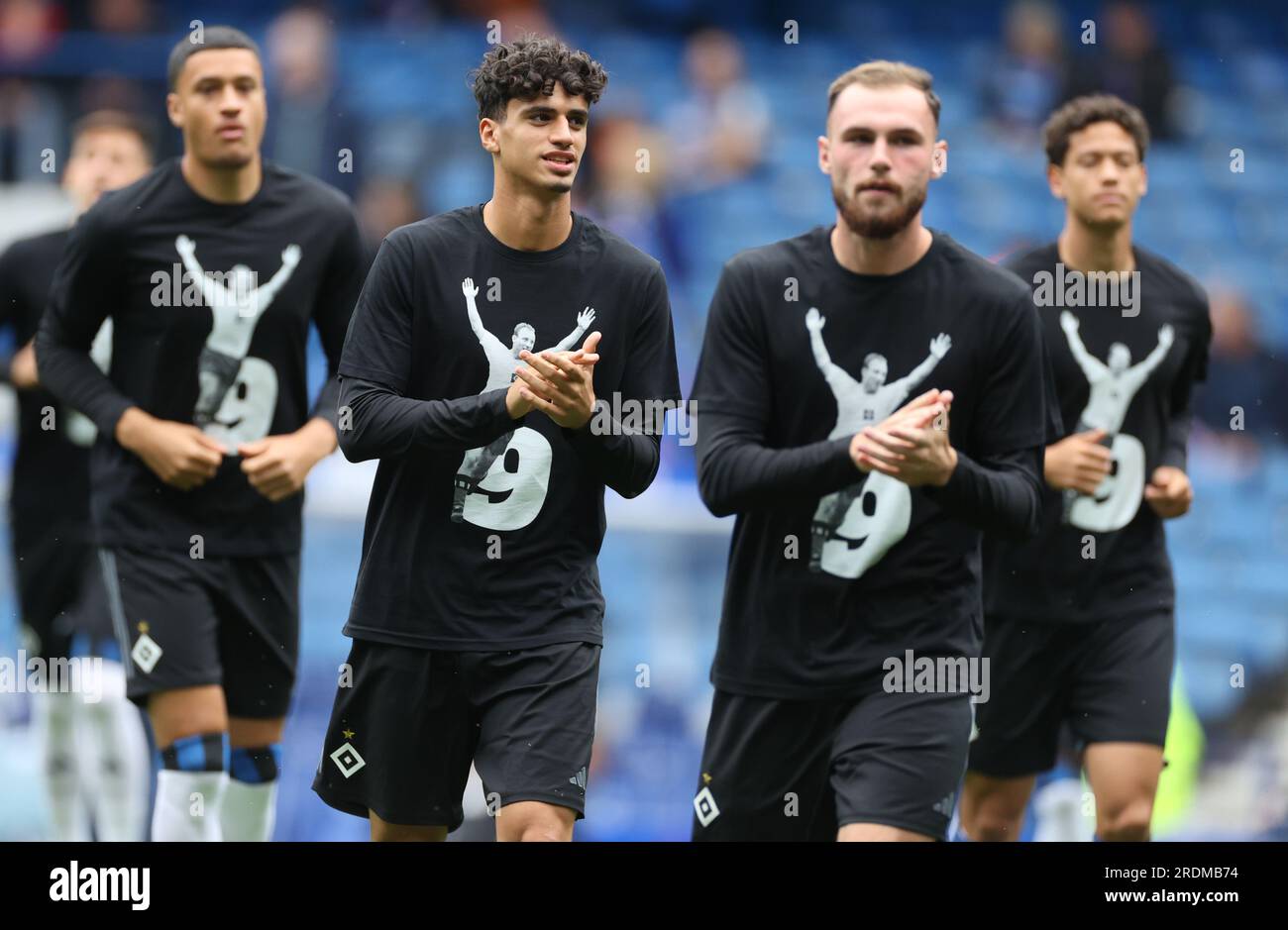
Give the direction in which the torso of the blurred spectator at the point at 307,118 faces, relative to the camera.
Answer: toward the camera

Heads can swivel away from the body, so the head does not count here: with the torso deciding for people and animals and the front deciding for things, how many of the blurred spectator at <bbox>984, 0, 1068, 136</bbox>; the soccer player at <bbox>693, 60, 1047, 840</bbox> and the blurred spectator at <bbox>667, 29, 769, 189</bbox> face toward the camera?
3

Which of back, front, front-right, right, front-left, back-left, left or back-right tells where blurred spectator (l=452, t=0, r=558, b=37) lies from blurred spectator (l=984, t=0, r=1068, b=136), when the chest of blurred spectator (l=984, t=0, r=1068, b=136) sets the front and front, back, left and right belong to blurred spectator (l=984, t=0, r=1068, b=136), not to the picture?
right

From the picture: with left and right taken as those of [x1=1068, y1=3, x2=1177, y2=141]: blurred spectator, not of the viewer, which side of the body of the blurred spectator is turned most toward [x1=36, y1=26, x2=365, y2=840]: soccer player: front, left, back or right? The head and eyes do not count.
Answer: front

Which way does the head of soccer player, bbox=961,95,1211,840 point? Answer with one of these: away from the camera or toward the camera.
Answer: toward the camera

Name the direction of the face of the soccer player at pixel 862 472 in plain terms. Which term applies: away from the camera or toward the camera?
toward the camera

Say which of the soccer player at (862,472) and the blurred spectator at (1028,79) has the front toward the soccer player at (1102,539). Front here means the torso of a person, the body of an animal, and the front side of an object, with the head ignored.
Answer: the blurred spectator

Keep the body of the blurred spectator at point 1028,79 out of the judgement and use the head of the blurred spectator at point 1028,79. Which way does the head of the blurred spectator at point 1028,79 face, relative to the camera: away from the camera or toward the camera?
toward the camera

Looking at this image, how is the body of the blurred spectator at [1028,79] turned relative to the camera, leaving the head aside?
toward the camera

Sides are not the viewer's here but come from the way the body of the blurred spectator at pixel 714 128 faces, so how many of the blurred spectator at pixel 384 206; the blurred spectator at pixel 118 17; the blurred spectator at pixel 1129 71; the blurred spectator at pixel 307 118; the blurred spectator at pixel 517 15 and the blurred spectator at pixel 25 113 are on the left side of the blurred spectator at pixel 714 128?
1

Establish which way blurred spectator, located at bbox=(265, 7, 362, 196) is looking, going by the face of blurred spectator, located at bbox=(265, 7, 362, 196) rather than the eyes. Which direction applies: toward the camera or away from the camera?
toward the camera

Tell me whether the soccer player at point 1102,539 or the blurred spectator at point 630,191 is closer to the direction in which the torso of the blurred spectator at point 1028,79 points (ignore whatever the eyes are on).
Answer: the soccer player

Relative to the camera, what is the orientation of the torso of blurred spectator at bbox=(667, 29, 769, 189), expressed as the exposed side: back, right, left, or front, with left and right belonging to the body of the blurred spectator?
front
